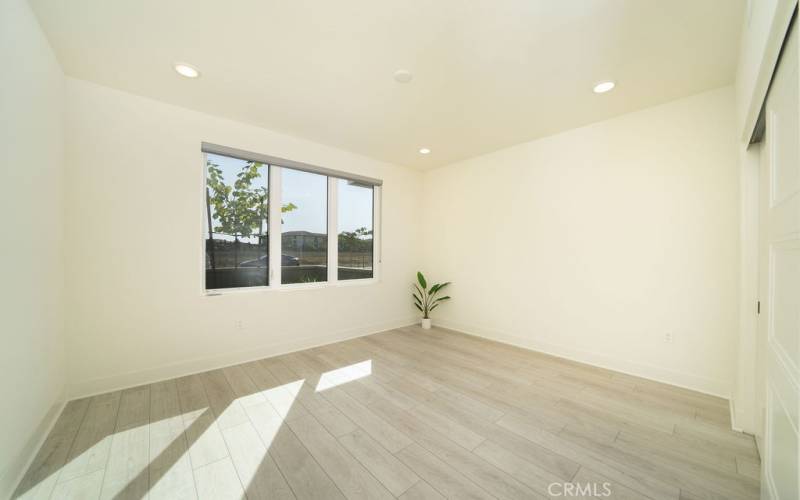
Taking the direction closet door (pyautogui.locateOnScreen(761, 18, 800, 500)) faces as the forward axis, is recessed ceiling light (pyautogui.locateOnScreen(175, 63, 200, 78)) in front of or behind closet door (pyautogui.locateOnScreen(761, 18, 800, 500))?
in front

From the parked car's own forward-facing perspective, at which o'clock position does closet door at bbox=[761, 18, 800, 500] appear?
The closet door is roughly at 8 o'clock from the parked car.

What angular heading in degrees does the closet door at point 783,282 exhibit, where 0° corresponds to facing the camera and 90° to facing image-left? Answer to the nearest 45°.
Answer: approximately 90°

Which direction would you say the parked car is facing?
to the viewer's left

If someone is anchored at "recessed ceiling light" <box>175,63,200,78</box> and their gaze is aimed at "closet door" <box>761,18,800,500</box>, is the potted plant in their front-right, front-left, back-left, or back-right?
front-left

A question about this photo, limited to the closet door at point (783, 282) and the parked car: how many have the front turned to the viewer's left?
2
